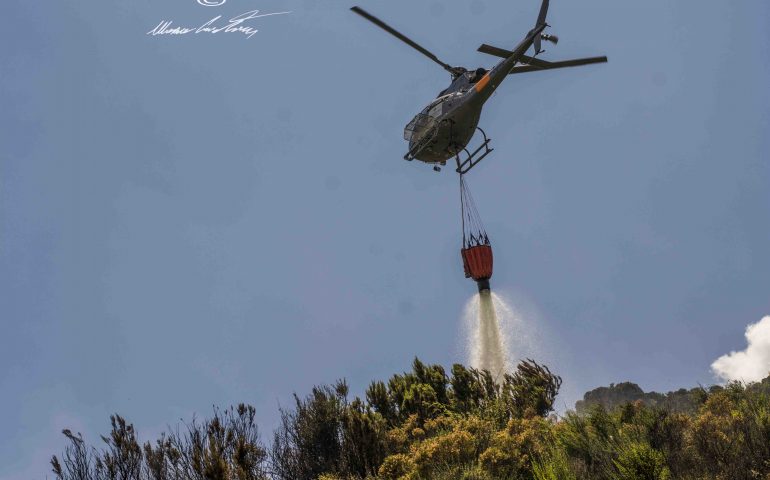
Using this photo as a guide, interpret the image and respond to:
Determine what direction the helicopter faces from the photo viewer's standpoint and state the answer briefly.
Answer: facing the viewer and to the left of the viewer
